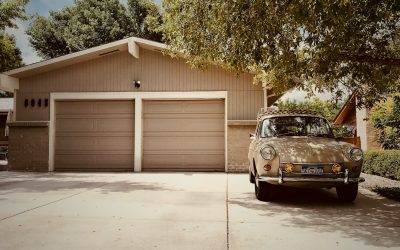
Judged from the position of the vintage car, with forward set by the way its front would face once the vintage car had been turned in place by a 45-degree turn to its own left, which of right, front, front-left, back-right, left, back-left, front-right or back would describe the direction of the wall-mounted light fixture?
back

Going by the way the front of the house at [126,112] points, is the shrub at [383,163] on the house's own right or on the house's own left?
on the house's own left

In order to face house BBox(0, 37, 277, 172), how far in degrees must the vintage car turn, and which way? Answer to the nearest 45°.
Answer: approximately 135° to its right

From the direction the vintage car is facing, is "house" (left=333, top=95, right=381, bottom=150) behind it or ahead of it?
behind

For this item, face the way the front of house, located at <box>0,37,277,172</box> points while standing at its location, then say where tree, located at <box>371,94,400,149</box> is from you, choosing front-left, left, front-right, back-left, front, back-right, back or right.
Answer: left

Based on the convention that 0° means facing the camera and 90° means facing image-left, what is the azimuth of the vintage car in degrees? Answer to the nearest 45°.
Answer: approximately 0°

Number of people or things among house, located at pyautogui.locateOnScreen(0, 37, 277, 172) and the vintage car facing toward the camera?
2

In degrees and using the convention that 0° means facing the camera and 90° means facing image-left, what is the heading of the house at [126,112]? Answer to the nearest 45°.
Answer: approximately 0°

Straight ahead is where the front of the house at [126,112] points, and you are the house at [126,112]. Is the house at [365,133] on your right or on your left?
on your left

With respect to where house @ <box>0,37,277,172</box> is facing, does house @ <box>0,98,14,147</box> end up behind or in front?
behind

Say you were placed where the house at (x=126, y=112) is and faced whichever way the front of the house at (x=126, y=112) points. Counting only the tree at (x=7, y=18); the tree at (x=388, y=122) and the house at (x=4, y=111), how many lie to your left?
1
